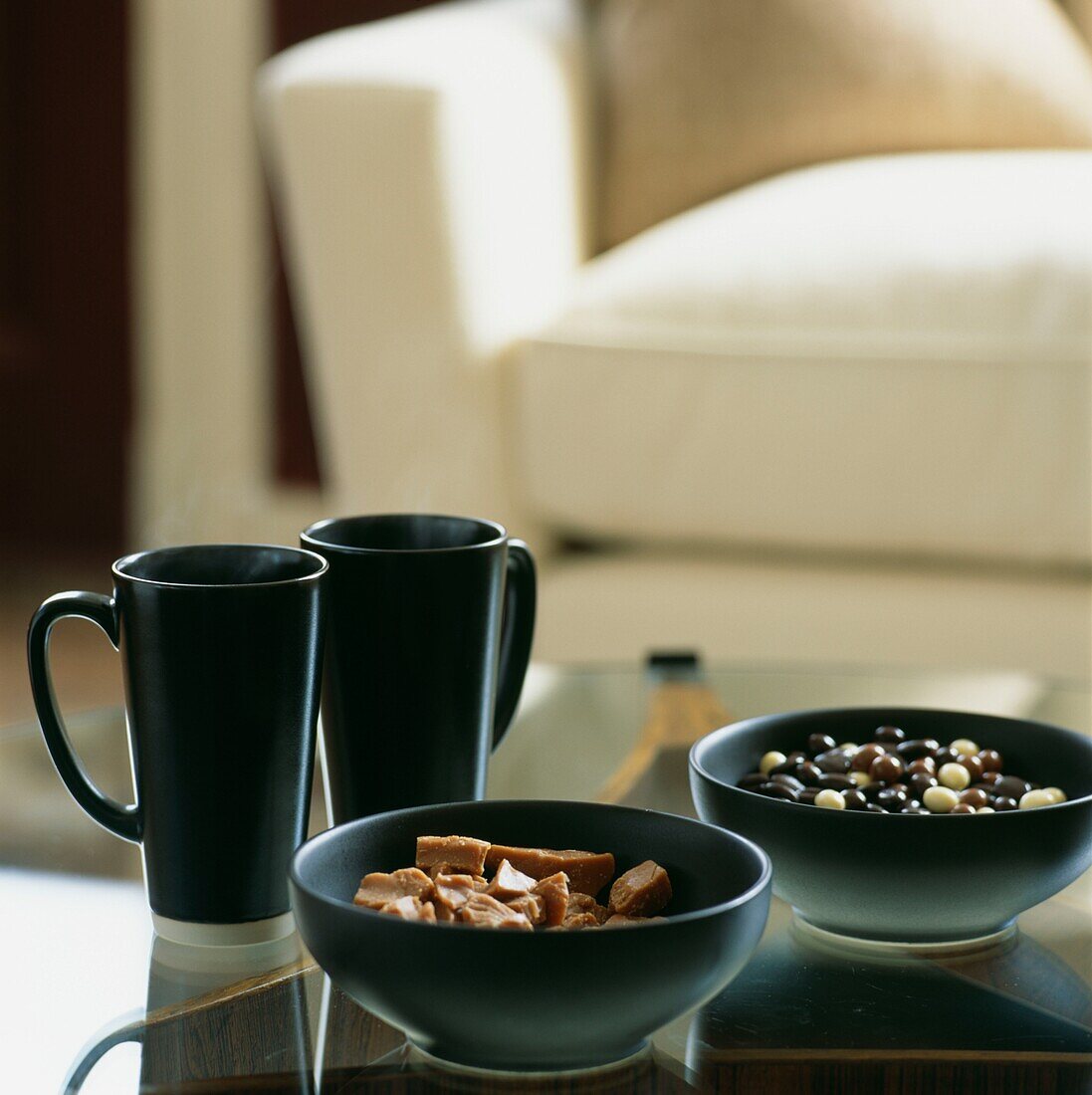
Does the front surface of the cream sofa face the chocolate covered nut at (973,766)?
yes

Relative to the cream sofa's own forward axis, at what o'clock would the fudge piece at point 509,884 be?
The fudge piece is roughly at 12 o'clock from the cream sofa.

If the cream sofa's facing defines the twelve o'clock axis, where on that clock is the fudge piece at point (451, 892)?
The fudge piece is roughly at 12 o'clock from the cream sofa.

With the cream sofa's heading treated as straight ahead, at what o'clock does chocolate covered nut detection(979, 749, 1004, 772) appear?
The chocolate covered nut is roughly at 12 o'clock from the cream sofa.

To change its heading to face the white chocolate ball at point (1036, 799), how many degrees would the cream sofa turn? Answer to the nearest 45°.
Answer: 0° — it already faces it

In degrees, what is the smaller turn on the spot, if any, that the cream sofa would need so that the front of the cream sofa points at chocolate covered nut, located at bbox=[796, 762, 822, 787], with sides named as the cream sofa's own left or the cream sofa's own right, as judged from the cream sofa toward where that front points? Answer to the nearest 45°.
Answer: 0° — it already faces it

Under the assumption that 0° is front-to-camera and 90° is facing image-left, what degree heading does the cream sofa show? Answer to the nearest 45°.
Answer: approximately 0°

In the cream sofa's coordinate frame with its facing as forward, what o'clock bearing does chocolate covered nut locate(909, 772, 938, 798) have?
The chocolate covered nut is roughly at 12 o'clock from the cream sofa.

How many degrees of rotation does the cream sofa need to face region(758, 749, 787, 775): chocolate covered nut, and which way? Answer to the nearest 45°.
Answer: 0° — it already faces it
